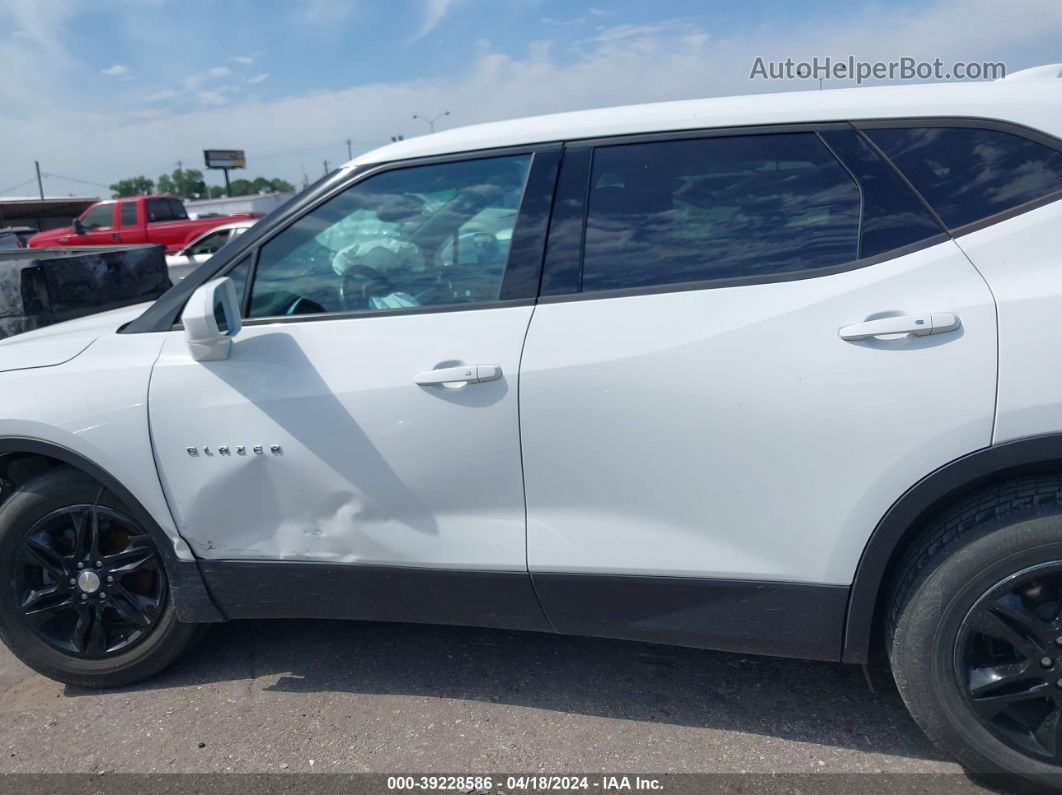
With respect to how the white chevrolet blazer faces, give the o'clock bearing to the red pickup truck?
The red pickup truck is roughly at 2 o'clock from the white chevrolet blazer.

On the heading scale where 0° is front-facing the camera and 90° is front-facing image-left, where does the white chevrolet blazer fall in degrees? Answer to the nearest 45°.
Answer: approximately 90°
